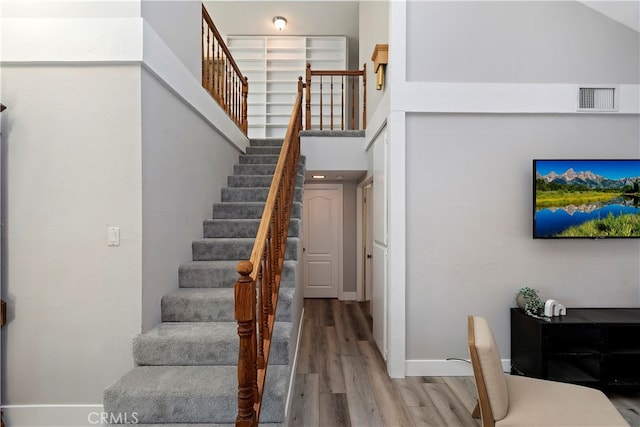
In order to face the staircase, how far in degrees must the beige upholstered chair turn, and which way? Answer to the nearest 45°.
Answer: approximately 180°

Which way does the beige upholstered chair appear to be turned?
to the viewer's right

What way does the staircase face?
toward the camera

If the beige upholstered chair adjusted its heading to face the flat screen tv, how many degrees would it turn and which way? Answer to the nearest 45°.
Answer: approximately 90° to its left

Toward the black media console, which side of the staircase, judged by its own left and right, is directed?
left

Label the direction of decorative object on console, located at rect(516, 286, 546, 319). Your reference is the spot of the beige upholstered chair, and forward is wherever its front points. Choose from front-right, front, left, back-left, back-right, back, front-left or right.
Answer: left

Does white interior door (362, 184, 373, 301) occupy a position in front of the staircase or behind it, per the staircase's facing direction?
behind

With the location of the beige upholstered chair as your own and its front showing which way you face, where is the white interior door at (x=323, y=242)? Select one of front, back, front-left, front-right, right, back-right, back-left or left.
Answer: back-left

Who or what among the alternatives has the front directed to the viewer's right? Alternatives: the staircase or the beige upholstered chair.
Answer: the beige upholstered chair

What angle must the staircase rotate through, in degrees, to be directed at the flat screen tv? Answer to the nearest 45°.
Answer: approximately 90° to its left

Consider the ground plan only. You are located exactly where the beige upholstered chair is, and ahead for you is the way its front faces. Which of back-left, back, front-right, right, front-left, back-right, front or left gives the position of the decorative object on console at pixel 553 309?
left
